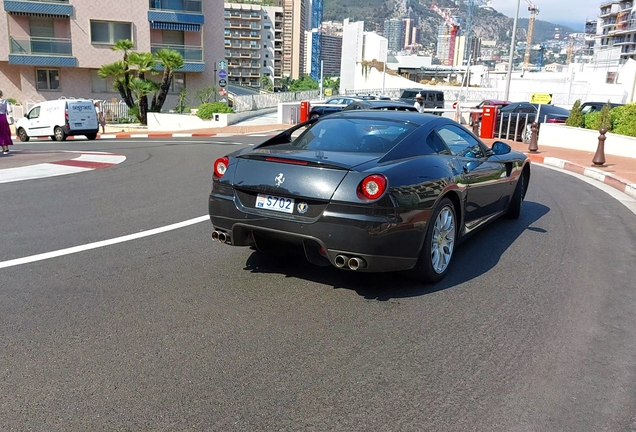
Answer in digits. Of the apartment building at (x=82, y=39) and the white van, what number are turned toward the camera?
1

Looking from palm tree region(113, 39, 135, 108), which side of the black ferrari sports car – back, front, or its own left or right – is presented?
left

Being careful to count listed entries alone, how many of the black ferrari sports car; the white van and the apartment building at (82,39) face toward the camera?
1

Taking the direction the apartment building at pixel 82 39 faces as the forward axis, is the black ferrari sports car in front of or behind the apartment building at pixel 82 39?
in front

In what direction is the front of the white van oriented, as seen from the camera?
facing away from the viewer and to the left of the viewer

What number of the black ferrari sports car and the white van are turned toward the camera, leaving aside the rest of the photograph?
0

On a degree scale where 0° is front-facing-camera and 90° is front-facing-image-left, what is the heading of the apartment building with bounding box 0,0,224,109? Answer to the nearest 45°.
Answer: approximately 0°

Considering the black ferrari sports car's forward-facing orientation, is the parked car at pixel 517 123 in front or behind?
in front

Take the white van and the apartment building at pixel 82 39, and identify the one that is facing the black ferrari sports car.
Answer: the apartment building

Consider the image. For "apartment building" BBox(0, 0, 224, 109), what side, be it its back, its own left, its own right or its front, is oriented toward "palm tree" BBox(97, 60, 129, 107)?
front

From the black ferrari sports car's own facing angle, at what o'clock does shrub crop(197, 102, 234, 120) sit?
The shrub is roughly at 10 o'clock from the black ferrari sports car.

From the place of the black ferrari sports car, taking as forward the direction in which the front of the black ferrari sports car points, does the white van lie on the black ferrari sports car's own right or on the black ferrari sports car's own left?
on the black ferrari sports car's own left

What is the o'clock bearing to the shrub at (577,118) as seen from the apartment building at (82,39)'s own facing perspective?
The shrub is roughly at 11 o'clock from the apartment building.
